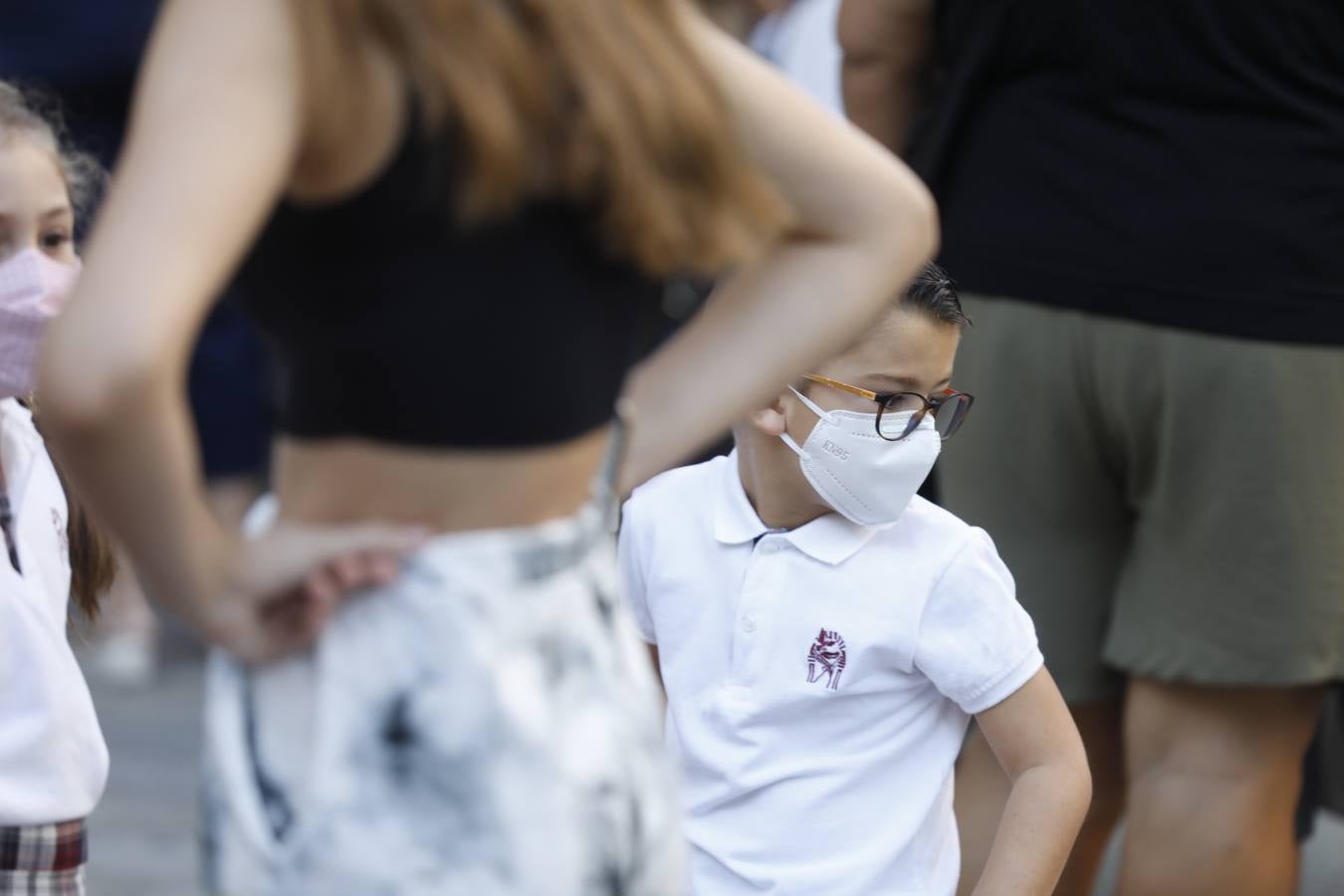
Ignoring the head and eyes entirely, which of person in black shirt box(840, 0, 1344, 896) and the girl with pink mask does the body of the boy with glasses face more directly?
the girl with pink mask

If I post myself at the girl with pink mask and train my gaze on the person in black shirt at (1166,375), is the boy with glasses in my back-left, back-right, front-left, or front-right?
front-right

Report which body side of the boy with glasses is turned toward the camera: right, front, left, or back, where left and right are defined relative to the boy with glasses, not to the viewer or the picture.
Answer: front

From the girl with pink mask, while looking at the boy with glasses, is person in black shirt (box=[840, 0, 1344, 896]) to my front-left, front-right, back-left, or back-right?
front-left

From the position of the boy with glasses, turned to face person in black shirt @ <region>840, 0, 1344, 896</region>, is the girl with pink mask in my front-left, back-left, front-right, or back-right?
back-left

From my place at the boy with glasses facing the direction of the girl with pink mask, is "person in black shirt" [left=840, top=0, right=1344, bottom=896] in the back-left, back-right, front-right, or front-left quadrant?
back-right

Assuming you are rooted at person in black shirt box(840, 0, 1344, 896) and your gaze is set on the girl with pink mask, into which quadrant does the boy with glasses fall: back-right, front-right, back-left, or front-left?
front-left

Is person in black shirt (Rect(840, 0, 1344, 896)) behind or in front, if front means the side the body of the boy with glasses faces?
behind

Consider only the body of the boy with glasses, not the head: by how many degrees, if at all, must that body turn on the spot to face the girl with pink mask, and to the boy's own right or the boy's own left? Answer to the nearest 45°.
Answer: approximately 90° to the boy's own right
